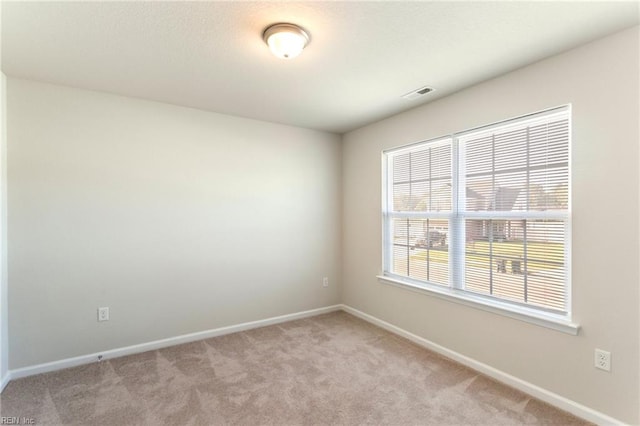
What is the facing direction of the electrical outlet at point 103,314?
toward the camera

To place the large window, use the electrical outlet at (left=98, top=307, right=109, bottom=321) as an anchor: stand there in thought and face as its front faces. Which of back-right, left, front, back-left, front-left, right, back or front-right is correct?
front-left

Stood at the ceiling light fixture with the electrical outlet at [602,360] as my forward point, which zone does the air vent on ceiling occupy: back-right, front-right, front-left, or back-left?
front-left

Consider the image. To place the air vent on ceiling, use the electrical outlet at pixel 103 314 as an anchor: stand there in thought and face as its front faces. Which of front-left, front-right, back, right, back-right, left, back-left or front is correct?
front-left
